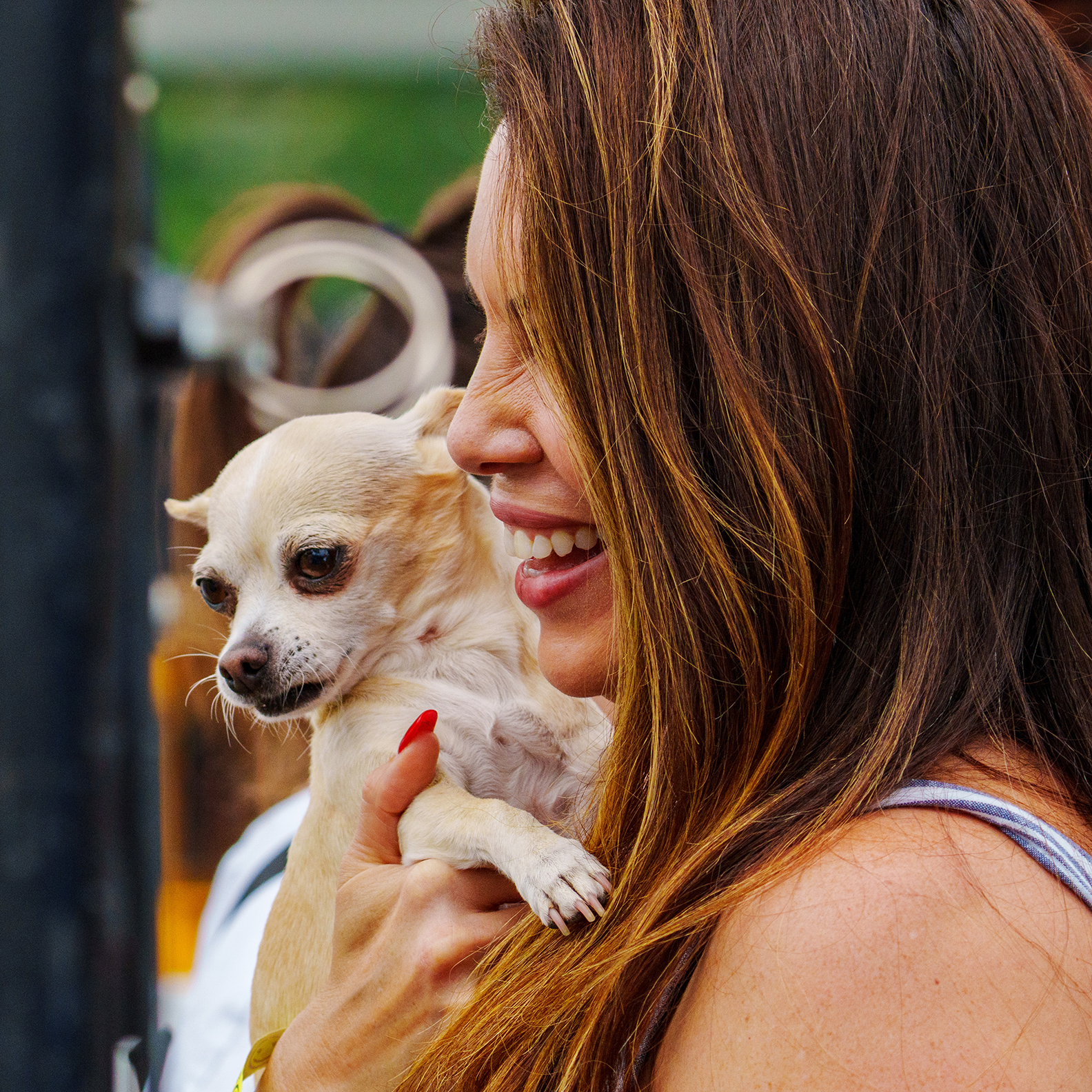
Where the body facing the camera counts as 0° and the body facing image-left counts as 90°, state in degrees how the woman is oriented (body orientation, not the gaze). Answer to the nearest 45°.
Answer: approximately 90°
